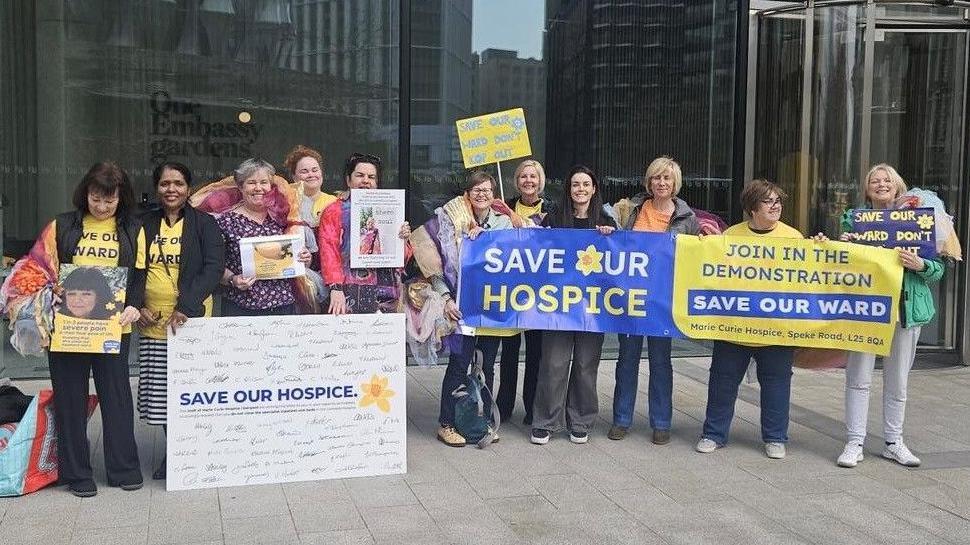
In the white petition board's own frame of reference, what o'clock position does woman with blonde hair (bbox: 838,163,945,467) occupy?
The woman with blonde hair is roughly at 9 o'clock from the white petition board.

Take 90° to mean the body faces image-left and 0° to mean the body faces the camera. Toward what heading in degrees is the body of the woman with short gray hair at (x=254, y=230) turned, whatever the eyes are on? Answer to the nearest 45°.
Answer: approximately 0°

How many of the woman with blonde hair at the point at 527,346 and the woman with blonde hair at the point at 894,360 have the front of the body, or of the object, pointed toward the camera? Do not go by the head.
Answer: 2

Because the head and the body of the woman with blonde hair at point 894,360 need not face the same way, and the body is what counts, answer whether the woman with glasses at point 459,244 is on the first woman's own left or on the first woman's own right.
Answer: on the first woman's own right
